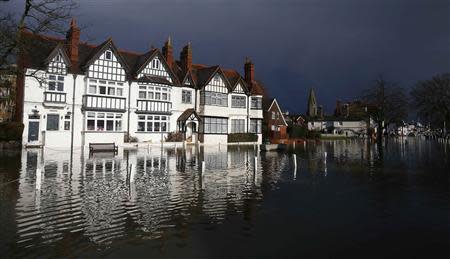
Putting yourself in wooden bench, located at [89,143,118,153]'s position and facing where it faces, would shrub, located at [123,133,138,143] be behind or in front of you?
behind

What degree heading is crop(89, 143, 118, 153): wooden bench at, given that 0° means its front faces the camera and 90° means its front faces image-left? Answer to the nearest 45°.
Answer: approximately 0°

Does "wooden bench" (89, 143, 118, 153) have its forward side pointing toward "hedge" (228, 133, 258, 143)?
no

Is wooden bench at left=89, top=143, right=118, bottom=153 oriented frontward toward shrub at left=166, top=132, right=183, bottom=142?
no

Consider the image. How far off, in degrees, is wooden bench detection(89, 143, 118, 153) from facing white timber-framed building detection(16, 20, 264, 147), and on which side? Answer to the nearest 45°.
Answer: approximately 180°

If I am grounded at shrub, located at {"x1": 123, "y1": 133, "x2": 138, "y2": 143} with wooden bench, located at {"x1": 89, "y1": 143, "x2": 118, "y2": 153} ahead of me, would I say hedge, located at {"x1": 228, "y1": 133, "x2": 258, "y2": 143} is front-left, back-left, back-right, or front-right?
back-left

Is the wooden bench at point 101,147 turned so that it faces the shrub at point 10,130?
no

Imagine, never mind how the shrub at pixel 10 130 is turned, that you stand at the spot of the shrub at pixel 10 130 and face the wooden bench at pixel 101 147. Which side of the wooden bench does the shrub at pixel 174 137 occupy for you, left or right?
left
